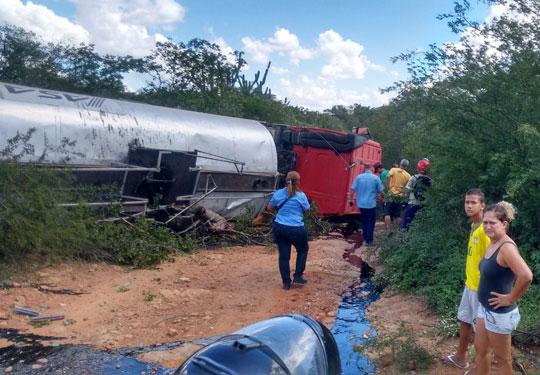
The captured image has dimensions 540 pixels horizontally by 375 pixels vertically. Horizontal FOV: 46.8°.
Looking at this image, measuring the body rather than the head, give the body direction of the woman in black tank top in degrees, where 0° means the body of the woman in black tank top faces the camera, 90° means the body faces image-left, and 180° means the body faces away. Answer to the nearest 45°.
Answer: approximately 45°

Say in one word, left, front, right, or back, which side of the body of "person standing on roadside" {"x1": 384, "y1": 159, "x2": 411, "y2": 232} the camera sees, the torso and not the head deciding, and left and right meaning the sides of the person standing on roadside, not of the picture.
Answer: back

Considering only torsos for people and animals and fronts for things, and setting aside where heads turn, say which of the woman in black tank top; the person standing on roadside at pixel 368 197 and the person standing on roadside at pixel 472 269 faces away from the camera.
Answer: the person standing on roadside at pixel 368 197

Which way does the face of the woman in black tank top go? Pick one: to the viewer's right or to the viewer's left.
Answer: to the viewer's left

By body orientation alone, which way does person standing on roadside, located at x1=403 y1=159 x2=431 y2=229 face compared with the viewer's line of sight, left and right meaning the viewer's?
facing away from the viewer and to the left of the viewer

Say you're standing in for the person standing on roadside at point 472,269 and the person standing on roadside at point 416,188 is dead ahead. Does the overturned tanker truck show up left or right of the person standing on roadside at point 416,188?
left

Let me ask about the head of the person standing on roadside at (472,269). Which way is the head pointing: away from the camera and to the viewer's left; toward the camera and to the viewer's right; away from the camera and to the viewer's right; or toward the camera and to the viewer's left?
toward the camera and to the viewer's left

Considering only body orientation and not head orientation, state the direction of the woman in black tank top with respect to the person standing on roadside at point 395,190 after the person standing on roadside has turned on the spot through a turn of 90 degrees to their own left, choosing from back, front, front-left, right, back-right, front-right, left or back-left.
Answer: left

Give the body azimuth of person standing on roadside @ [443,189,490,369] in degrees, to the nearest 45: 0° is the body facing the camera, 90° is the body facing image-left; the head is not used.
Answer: approximately 45°

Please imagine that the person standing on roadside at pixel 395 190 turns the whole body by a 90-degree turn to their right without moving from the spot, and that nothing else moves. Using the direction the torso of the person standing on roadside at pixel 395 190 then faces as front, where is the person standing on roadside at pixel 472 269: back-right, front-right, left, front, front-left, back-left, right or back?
right

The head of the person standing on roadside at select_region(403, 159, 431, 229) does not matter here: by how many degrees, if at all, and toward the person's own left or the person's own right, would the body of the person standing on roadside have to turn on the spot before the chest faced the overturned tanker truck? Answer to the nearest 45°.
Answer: approximately 45° to the person's own left

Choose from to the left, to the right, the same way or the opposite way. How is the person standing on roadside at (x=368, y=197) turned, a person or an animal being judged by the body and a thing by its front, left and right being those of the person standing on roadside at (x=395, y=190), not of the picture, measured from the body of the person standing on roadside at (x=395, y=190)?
the same way
